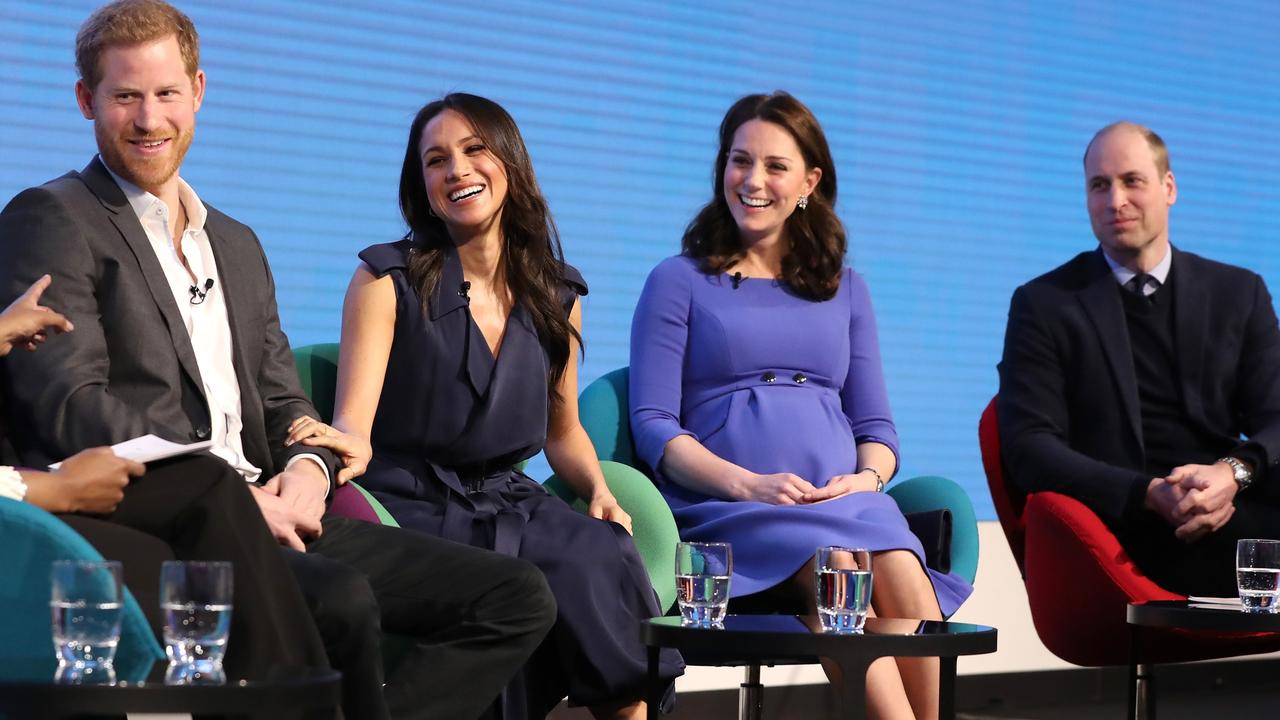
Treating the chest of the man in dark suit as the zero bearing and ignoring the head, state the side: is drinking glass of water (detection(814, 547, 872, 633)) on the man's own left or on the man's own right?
on the man's own right

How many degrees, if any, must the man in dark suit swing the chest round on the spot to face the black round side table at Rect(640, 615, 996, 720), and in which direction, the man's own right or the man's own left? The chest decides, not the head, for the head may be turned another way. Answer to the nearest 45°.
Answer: approximately 45° to the man's own right

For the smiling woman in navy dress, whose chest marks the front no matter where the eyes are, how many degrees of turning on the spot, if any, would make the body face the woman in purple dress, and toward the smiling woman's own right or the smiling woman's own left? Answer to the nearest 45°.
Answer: approximately 90° to the smiling woman's own left

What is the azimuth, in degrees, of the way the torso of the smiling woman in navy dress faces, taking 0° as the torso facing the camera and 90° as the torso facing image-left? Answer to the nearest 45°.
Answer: approximately 315°

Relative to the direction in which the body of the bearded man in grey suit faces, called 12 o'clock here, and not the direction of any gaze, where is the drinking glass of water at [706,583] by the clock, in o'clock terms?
The drinking glass of water is roughly at 11 o'clock from the bearded man in grey suit.

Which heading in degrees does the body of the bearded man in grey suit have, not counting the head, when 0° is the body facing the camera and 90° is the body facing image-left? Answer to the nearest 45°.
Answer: approximately 315°

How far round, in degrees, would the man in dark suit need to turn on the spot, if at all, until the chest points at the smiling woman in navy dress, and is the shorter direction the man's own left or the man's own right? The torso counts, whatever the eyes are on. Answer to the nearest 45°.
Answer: approximately 90° to the man's own right
